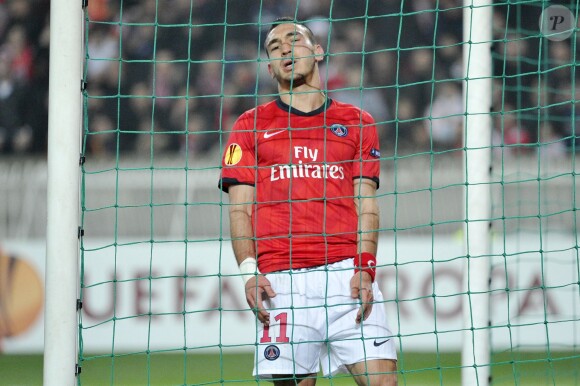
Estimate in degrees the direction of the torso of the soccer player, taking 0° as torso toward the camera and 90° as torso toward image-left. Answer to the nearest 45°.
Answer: approximately 0°

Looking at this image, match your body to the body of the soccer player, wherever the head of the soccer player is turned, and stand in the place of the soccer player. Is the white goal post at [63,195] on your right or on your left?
on your right

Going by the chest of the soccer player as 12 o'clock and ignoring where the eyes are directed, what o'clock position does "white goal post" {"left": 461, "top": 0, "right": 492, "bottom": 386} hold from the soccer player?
The white goal post is roughly at 8 o'clock from the soccer player.
